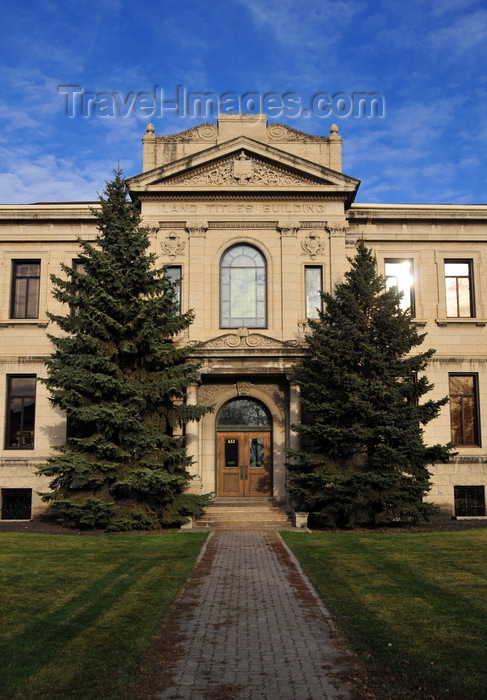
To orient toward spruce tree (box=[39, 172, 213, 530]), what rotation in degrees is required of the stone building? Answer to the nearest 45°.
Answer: approximately 45° to its right

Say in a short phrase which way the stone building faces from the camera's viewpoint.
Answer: facing the viewer

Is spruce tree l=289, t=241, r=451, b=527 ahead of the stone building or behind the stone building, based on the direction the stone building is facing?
ahead
